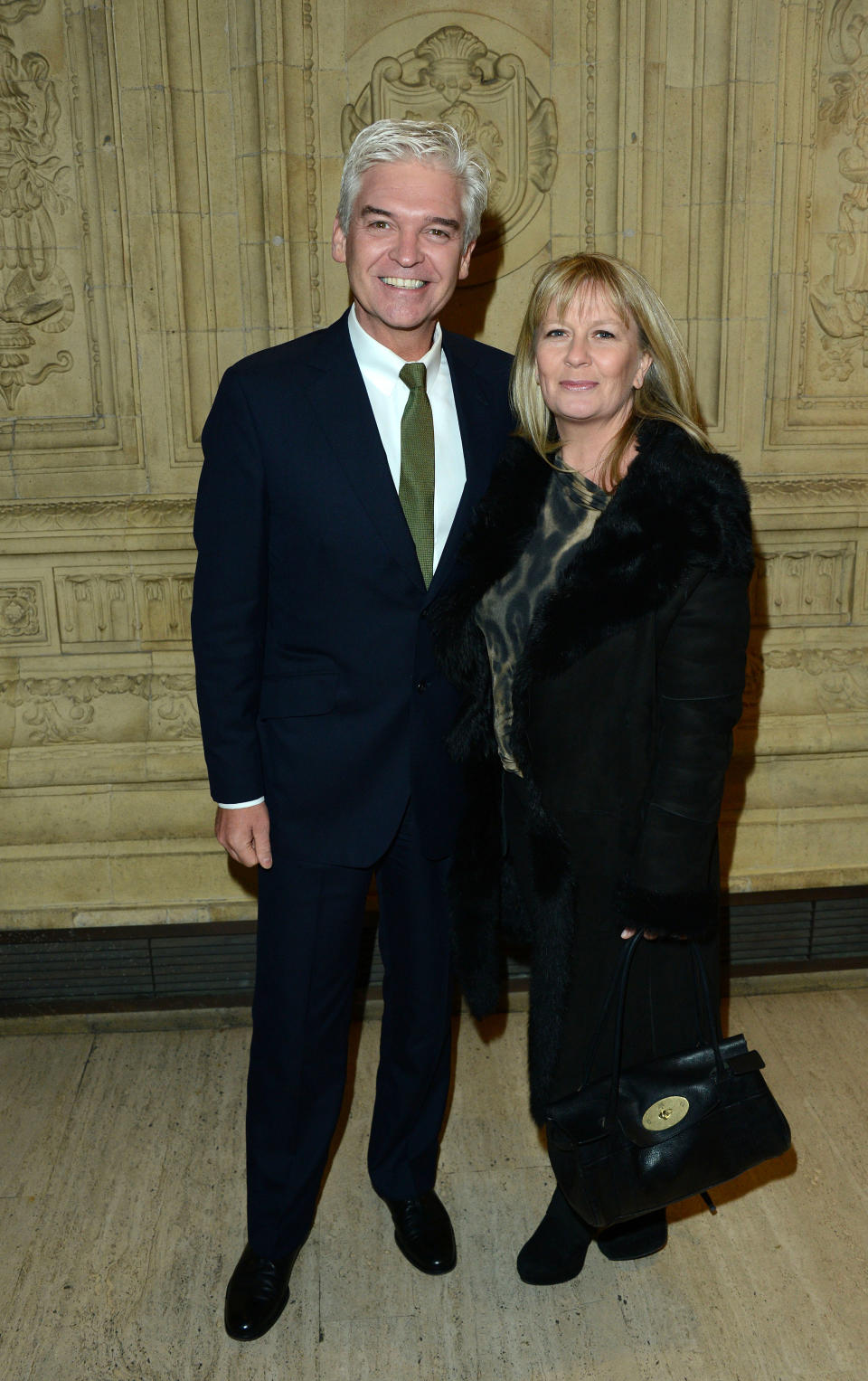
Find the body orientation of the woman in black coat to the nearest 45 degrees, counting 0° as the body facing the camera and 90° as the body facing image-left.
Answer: approximately 45°

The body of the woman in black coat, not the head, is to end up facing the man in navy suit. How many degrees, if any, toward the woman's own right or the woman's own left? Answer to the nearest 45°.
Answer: approximately 45° to the woman's own right
